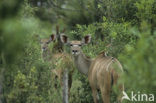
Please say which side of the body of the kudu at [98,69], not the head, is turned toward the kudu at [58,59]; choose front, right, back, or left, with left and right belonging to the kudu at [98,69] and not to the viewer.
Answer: front

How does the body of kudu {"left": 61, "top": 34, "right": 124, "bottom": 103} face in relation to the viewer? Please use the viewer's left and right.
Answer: facing away from the viewer and to the left of the viewer
